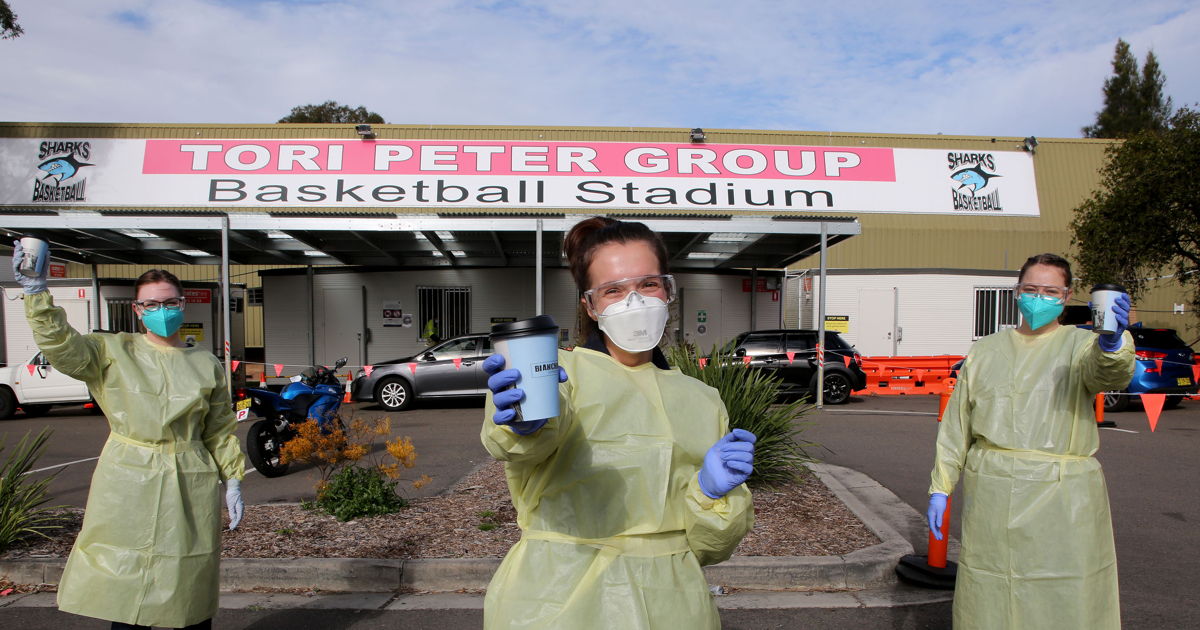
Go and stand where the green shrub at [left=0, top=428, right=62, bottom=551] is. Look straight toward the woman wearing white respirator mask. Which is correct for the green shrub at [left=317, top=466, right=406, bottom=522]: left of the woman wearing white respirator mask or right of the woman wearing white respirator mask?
left

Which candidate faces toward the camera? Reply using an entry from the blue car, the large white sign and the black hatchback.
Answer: the large white sign

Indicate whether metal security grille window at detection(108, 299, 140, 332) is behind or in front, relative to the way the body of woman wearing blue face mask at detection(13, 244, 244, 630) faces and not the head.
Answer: behind

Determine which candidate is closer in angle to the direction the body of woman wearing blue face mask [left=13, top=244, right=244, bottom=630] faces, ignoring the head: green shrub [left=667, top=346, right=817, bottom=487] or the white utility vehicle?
the green shrub

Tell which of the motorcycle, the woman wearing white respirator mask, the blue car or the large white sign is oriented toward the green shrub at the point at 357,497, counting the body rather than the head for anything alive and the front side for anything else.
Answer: the large white sign

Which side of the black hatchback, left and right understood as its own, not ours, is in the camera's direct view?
left
